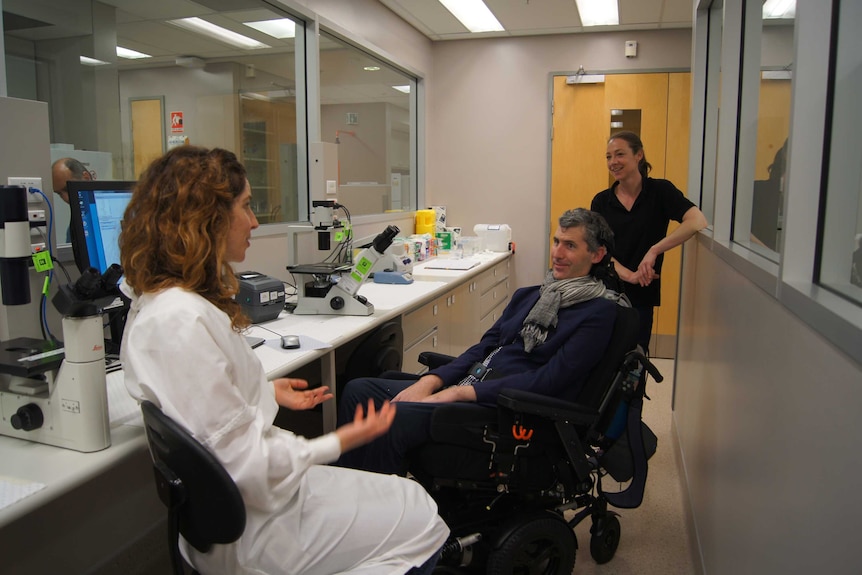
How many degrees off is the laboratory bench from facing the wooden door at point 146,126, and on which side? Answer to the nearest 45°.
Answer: approximately 135° to its left

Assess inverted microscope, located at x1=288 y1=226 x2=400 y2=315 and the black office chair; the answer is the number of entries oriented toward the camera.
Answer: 0

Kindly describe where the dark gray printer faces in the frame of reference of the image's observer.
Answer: facing the viewer and to the right of the viewer

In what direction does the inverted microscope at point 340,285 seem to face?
to the viewer's right

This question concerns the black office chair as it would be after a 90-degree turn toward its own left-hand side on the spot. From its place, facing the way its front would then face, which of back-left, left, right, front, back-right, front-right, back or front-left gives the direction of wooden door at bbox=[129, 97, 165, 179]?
front-right

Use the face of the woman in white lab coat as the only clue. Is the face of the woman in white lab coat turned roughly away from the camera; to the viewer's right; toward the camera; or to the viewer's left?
to the viewer's right

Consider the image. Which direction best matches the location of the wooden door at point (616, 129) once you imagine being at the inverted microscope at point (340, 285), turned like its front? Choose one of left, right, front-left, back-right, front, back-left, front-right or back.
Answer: front-left

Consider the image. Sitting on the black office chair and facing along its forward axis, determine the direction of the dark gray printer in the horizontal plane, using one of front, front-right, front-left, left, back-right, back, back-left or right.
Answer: front-left

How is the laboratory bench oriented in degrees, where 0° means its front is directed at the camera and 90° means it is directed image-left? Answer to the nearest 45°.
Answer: approximately 315°
